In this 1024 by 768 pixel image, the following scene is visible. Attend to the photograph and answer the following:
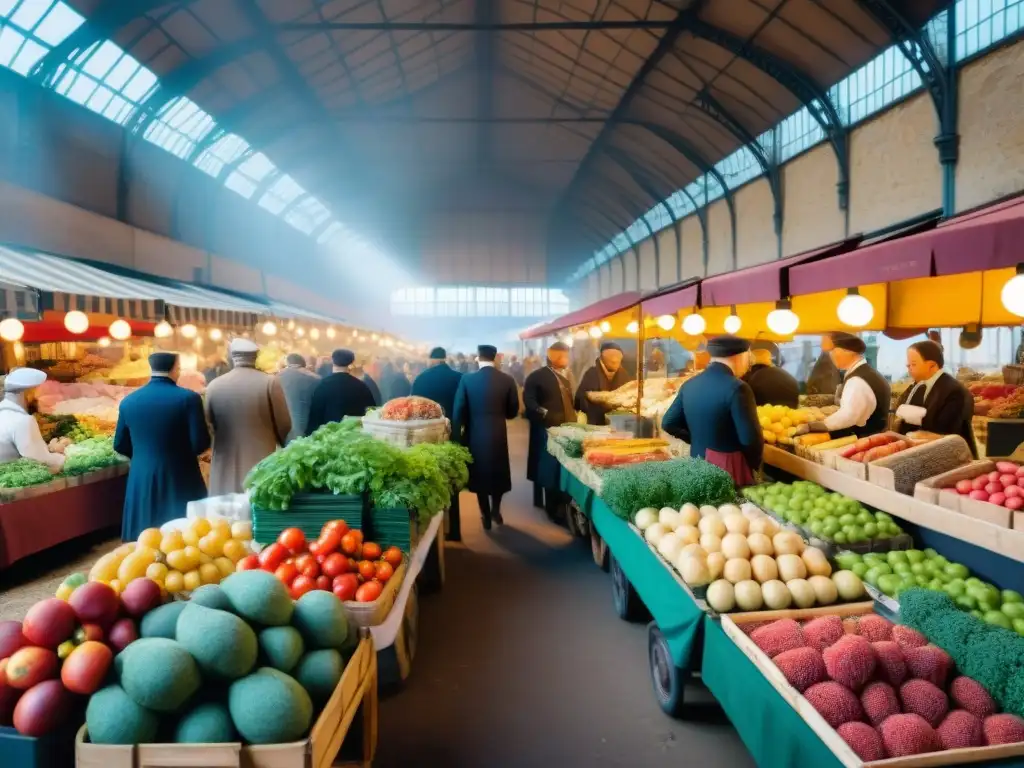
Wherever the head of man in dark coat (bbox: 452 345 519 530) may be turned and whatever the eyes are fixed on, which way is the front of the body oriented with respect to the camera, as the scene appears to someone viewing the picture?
away from the camera

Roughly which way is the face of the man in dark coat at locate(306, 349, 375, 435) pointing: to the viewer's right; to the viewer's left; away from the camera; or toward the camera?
away from the camera

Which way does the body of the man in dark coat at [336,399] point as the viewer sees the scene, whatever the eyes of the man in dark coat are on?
away from the camera

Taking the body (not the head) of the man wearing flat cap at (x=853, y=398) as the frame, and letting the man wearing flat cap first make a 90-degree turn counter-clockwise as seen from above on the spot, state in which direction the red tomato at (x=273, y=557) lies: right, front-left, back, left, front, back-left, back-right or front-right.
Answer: front-right

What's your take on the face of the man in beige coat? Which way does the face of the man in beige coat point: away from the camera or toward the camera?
away from the camera

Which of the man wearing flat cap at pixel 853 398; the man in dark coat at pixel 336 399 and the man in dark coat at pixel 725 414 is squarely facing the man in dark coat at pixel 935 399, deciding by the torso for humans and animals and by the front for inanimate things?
the man in dark coat at pixel 725 414

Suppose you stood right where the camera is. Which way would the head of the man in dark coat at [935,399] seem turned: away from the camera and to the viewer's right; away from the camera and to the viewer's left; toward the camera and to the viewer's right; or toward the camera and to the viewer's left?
toward the camera and to the viewer's left

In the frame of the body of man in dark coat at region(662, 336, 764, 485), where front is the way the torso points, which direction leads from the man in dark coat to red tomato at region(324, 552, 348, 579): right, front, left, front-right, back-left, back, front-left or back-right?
back

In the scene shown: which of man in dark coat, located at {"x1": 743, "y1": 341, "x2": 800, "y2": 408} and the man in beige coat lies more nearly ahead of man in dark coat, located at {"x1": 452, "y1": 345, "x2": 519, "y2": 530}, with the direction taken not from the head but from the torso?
the man in dark coat

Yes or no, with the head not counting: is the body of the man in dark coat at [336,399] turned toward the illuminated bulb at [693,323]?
no

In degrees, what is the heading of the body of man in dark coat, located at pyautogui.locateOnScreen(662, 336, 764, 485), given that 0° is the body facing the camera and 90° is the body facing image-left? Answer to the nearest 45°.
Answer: approximately 225°

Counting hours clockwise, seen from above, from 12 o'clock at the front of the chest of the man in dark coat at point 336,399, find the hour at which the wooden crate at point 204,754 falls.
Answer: The wooden crate is roughly at 6 o'clock from the man in dark coat.
